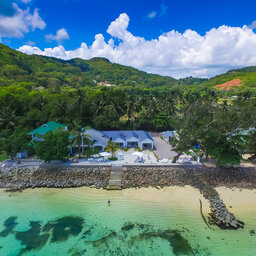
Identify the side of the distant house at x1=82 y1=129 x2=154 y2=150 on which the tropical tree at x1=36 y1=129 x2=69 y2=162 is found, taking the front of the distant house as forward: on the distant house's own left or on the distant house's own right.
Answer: on the distant house's own right

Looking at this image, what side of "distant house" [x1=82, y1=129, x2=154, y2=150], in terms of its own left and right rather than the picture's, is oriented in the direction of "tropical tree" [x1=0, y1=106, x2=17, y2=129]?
right

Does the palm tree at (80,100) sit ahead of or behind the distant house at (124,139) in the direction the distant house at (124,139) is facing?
behind

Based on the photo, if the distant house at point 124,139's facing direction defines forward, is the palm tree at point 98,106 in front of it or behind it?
behind

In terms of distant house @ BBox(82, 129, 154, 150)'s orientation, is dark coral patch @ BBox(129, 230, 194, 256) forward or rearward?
forward

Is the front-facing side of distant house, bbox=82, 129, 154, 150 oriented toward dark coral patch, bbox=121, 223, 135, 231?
yes

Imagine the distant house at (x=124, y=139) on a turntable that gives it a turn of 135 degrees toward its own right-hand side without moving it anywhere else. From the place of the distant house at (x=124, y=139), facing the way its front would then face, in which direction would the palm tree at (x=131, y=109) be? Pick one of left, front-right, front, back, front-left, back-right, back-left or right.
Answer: front-right

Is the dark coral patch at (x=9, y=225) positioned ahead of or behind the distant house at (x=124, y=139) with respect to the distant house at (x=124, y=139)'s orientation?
ahead

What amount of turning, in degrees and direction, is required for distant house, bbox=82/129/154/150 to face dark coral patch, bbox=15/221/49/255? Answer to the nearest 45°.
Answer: approximately 45° to its right

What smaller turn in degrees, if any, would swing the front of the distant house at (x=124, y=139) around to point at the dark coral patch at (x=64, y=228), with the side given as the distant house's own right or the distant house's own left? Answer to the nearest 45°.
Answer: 0° — it already faces it

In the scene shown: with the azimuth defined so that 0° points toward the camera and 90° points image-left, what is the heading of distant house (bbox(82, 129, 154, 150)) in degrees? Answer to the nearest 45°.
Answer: approximately 0°

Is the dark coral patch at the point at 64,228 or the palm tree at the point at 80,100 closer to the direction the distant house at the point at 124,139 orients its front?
the dark coral patch

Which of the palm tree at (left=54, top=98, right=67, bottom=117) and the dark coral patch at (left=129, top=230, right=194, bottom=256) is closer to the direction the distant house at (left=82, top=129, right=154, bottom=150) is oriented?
the dark coral patch

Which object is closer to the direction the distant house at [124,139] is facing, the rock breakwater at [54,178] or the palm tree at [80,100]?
the rock breakwater
